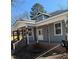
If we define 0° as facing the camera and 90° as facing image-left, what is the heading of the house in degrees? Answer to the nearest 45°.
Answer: approximately 45°
